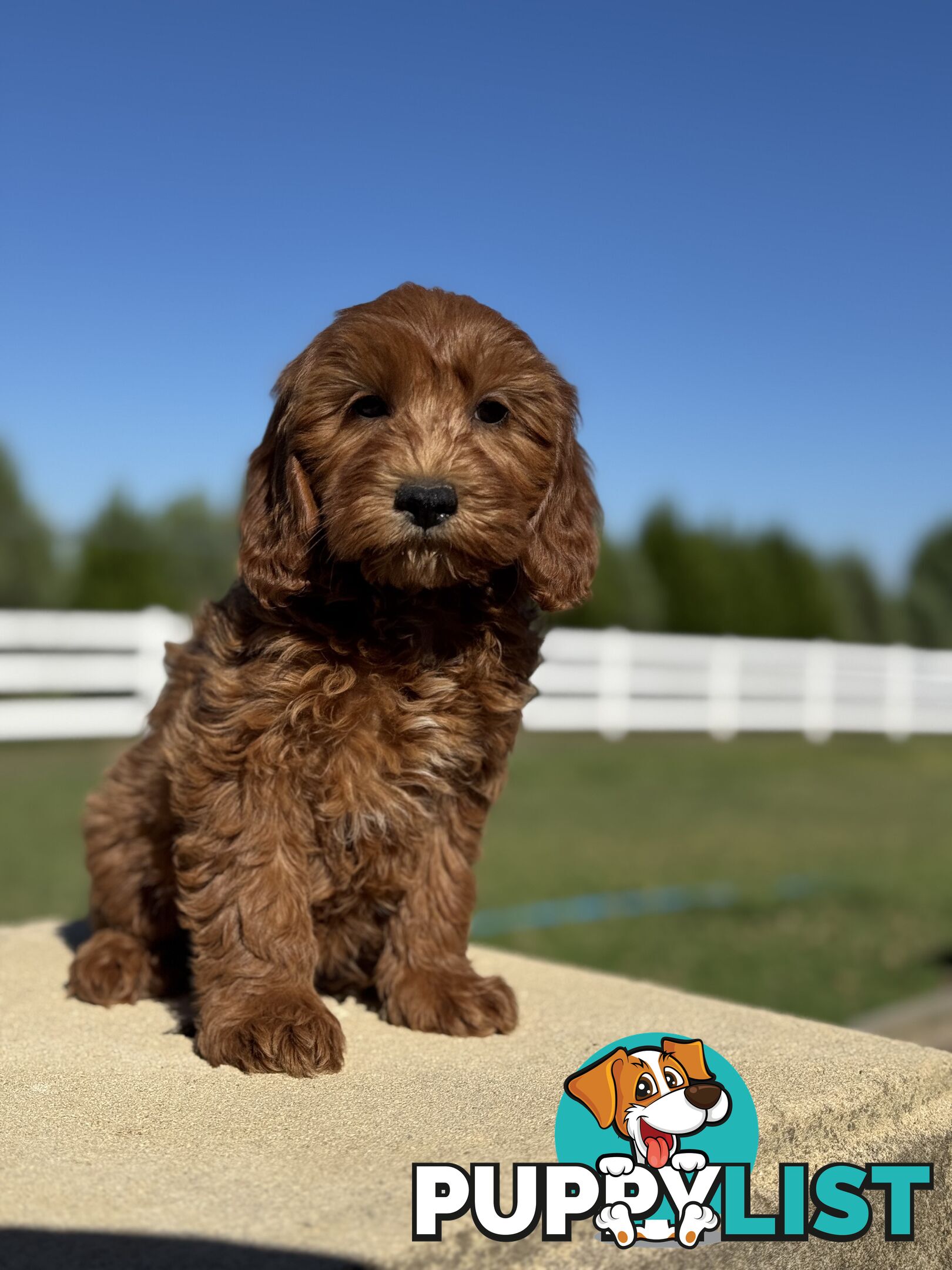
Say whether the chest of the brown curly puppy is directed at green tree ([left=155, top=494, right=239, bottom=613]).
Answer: no

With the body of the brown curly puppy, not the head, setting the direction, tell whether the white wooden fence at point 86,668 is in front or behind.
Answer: behind

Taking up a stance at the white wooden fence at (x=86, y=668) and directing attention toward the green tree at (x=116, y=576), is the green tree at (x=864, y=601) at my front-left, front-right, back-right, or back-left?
front-right

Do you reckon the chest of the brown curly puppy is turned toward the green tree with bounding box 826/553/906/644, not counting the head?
no

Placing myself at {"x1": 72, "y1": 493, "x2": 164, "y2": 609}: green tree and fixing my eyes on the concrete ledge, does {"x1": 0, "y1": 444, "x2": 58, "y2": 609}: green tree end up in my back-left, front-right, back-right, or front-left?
back-right

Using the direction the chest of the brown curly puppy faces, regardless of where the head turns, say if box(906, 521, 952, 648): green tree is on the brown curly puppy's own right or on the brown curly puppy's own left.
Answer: on the brown curly puppy's own left

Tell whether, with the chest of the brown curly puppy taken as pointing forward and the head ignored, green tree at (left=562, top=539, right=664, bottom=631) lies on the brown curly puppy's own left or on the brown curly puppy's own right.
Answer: on the brown curly puppy's own left

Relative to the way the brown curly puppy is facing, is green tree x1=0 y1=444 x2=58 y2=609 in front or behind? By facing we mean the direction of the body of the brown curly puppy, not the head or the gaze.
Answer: behind

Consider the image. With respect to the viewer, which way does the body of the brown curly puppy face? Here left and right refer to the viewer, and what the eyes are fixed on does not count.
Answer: facing the viewer and to the right of the viewer
